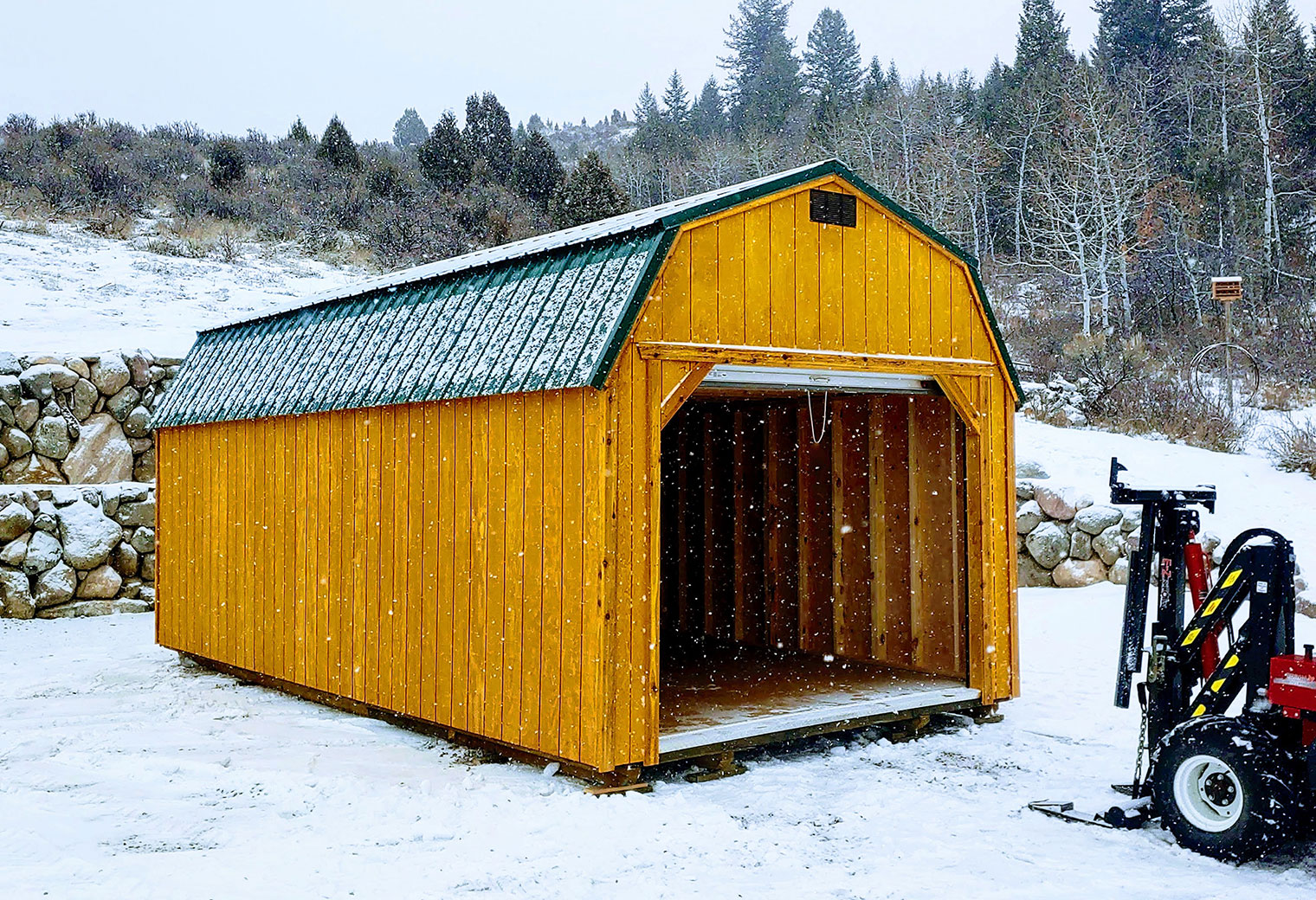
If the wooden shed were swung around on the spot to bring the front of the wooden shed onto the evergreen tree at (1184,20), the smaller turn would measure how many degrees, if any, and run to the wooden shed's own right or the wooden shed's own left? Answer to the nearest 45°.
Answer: approximately 90° to the wooden shed's own left

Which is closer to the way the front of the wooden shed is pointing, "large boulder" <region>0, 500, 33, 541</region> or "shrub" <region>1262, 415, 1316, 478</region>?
the shrub

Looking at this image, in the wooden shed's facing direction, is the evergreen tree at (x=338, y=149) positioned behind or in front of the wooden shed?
behind

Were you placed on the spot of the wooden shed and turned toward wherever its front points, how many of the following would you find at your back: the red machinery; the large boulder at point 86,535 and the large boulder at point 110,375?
2

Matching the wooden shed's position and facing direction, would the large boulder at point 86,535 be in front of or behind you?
behind

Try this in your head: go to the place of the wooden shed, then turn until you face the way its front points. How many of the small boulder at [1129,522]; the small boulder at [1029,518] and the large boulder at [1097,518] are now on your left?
3

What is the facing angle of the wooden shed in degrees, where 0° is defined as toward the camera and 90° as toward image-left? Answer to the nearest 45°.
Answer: approximately 315°

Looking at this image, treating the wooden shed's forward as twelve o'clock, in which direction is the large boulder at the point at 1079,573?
The large boulder is roughly at 9 o'clock from the wooden shed.

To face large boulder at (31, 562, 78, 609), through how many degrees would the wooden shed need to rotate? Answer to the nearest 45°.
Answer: approximately 180°

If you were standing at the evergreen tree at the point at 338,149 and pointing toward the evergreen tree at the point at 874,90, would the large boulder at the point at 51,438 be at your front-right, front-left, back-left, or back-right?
back-right

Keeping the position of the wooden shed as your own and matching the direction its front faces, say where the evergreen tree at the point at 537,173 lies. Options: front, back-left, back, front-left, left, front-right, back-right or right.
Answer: back-left

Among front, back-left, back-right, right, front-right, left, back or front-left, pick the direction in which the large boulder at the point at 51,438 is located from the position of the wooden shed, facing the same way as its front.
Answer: back

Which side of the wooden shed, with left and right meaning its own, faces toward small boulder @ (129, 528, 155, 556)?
back

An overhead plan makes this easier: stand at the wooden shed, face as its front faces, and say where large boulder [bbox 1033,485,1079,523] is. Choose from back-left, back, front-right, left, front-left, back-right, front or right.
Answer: left

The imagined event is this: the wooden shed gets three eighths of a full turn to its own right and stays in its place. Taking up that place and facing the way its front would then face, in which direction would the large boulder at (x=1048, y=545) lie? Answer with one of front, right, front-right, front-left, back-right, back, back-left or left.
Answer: back-right

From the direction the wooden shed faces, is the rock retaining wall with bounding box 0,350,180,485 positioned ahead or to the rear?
to the rear

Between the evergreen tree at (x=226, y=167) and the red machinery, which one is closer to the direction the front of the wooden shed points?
the red machinery

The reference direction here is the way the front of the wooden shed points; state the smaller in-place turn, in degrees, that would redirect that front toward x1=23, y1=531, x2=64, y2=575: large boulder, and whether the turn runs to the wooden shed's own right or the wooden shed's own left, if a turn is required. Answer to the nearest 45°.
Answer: approximately 180°
